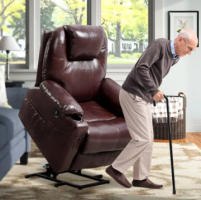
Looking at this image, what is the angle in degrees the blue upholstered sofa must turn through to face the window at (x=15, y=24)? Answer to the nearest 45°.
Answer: approximately 135° to its left

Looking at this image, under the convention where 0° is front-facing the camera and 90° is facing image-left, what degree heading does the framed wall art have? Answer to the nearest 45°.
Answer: approximately 0°

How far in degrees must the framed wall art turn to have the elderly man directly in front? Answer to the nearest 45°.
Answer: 0° — it already faces them

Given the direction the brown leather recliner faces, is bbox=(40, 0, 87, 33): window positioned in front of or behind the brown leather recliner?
behind
